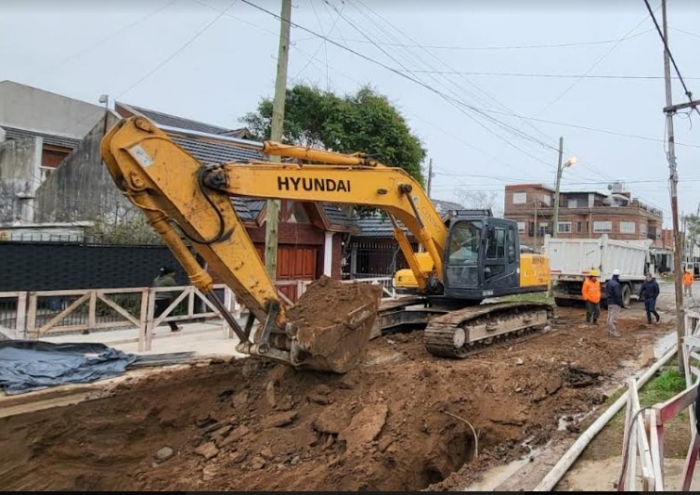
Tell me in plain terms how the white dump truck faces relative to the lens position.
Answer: facing away from the viewer and to the right of the viewer

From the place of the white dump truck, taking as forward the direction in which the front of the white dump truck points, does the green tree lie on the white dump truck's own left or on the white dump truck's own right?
on the white dump truck's own left

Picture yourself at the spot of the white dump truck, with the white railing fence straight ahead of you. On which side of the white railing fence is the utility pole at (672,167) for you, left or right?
left

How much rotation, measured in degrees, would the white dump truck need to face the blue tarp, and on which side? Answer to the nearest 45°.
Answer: approximately 180°

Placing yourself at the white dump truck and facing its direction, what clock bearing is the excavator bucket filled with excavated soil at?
The excavator bucket filled with excavated soil is roughly at 5 o'clock from the white dump truck.

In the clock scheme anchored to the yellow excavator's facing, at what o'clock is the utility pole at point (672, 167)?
The utility pole is roughly at 7 o'clock from the yellow excavator.

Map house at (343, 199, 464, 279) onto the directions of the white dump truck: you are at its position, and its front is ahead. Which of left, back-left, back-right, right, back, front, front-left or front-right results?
back-left

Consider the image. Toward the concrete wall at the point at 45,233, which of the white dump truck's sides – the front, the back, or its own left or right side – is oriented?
back
